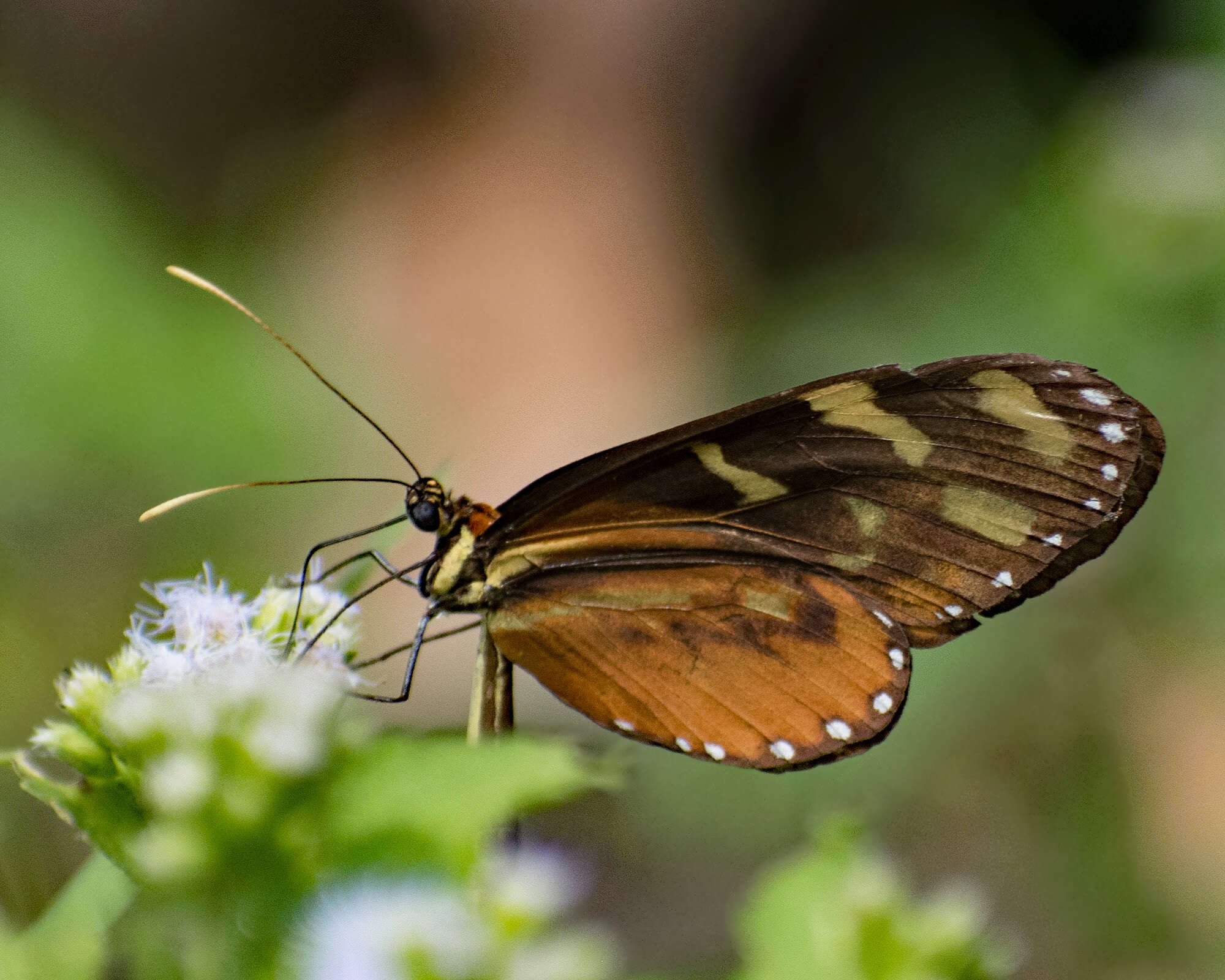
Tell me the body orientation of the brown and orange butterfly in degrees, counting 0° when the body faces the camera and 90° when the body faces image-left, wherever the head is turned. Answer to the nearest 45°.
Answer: approximately 90°

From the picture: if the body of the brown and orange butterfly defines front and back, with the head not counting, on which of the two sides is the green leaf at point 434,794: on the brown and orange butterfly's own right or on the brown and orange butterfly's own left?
on the brown and orange butterfly's own left
